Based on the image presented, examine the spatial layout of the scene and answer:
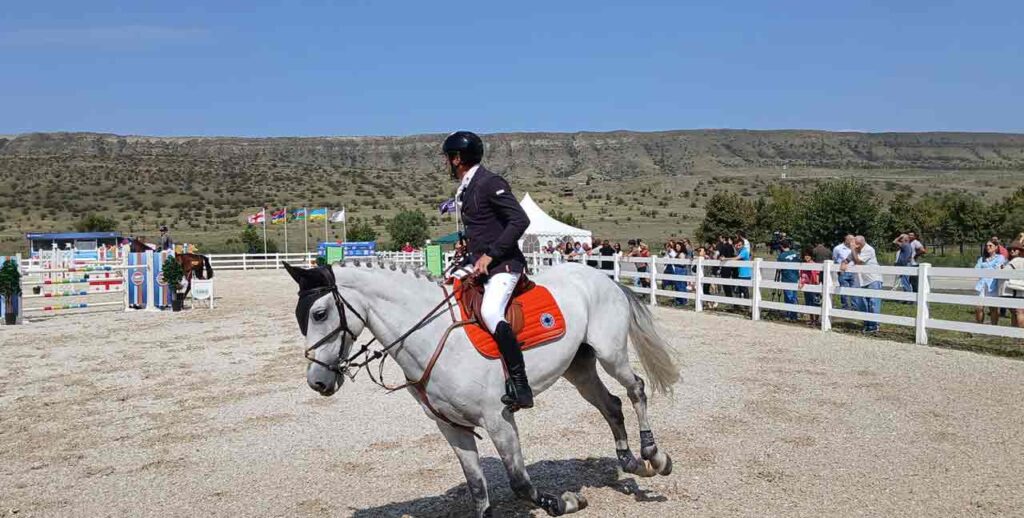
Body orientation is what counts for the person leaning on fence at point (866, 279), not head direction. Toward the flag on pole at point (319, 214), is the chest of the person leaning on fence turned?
no

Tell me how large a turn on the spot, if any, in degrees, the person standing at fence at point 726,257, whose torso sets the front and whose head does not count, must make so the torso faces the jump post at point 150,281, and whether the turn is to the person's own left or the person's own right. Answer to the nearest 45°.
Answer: approximately 45° to the person's own right

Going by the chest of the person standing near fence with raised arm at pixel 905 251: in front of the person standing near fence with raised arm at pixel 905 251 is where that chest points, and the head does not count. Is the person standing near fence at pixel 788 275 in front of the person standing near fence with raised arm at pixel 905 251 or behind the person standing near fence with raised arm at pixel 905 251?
in front

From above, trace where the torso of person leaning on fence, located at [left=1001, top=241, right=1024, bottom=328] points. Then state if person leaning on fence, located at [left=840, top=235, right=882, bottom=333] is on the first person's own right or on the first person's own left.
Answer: on the first person's own right

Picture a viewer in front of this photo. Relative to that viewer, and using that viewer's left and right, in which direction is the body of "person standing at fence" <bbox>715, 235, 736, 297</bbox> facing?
facing the viewer and to the left of the viewer

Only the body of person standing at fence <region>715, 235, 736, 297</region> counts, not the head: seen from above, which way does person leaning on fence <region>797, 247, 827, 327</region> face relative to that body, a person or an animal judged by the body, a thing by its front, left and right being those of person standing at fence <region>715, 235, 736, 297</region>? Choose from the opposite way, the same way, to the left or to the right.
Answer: the same way

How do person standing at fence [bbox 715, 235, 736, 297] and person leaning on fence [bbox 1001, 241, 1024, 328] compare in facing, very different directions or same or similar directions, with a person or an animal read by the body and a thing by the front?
same or similar directions

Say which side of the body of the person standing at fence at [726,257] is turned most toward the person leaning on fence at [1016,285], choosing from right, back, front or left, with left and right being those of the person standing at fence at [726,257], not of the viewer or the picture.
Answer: left

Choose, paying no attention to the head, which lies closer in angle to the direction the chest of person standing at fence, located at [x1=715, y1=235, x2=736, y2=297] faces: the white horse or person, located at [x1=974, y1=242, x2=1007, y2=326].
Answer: the white horse

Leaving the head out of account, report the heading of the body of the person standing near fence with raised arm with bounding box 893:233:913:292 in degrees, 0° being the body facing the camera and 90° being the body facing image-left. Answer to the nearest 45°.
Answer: approximately 45°

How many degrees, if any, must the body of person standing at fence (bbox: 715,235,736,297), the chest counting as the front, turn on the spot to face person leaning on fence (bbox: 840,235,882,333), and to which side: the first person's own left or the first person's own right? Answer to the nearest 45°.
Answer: approximately 90° to the first person's own left

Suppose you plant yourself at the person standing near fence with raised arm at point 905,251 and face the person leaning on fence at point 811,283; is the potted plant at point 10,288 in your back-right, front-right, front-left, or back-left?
front-right

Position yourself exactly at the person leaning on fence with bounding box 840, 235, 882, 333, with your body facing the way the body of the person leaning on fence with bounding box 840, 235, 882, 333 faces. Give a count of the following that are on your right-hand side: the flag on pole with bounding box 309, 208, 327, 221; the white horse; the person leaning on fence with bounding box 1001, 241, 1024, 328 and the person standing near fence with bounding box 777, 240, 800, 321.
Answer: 2

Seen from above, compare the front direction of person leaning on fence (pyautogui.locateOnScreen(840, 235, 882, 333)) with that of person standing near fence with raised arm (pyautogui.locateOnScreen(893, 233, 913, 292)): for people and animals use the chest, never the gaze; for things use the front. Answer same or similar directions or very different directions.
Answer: same or similar directions

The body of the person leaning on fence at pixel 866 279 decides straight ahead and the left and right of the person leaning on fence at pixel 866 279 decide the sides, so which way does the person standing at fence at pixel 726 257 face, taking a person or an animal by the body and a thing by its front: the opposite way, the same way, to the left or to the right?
the same way

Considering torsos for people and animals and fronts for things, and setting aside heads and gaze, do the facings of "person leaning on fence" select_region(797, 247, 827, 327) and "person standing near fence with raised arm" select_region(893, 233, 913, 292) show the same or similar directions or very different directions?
same or similar directions

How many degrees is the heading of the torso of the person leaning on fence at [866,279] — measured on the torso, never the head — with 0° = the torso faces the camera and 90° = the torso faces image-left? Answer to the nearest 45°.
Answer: approximately 45°

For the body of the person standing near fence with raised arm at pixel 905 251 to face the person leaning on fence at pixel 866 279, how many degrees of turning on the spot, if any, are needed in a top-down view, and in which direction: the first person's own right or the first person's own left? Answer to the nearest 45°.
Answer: approximately 45° to the first person's own left
